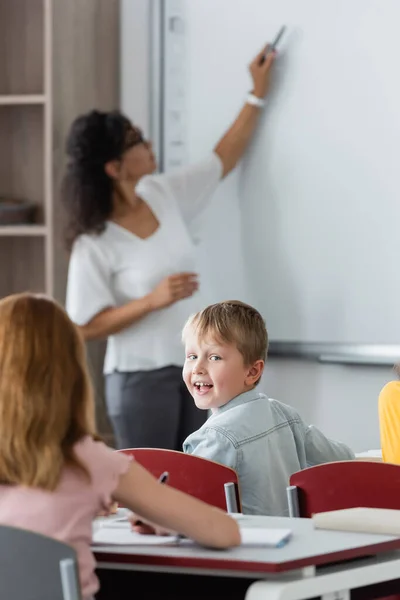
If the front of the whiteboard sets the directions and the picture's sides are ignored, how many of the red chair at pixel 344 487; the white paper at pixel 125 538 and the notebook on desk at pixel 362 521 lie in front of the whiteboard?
3

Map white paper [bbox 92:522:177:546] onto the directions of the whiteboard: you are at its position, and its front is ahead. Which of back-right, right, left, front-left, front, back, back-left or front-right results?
front

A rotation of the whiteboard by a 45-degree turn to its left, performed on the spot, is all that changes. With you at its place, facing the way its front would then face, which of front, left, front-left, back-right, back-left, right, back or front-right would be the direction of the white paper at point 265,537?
front-right

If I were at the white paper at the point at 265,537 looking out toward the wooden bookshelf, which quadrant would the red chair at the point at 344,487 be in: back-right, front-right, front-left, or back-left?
front-right

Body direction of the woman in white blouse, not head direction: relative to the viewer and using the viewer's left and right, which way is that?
facing the viewer and to the right of the viewer

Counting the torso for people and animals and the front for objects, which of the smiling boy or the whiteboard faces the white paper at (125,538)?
the whiteboard

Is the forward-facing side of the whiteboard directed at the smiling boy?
yes

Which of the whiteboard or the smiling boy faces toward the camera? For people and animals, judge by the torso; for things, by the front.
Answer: the whiteboard

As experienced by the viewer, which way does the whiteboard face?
facing the viewer

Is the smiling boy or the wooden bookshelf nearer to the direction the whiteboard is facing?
the smiling boy

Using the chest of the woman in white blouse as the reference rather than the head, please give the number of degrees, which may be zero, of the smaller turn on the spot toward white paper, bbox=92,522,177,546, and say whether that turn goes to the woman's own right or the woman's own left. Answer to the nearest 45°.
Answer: approximately 45° to the woman's own right

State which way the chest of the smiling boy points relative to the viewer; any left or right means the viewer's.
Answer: facing away from the viewer and to the left of the viewer

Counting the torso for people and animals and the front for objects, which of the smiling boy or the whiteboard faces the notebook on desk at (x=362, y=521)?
the whiteboard

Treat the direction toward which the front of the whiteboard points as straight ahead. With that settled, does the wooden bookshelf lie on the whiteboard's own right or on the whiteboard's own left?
on the whiteboard's own right

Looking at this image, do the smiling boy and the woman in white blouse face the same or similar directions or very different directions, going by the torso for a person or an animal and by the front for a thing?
very different directions
